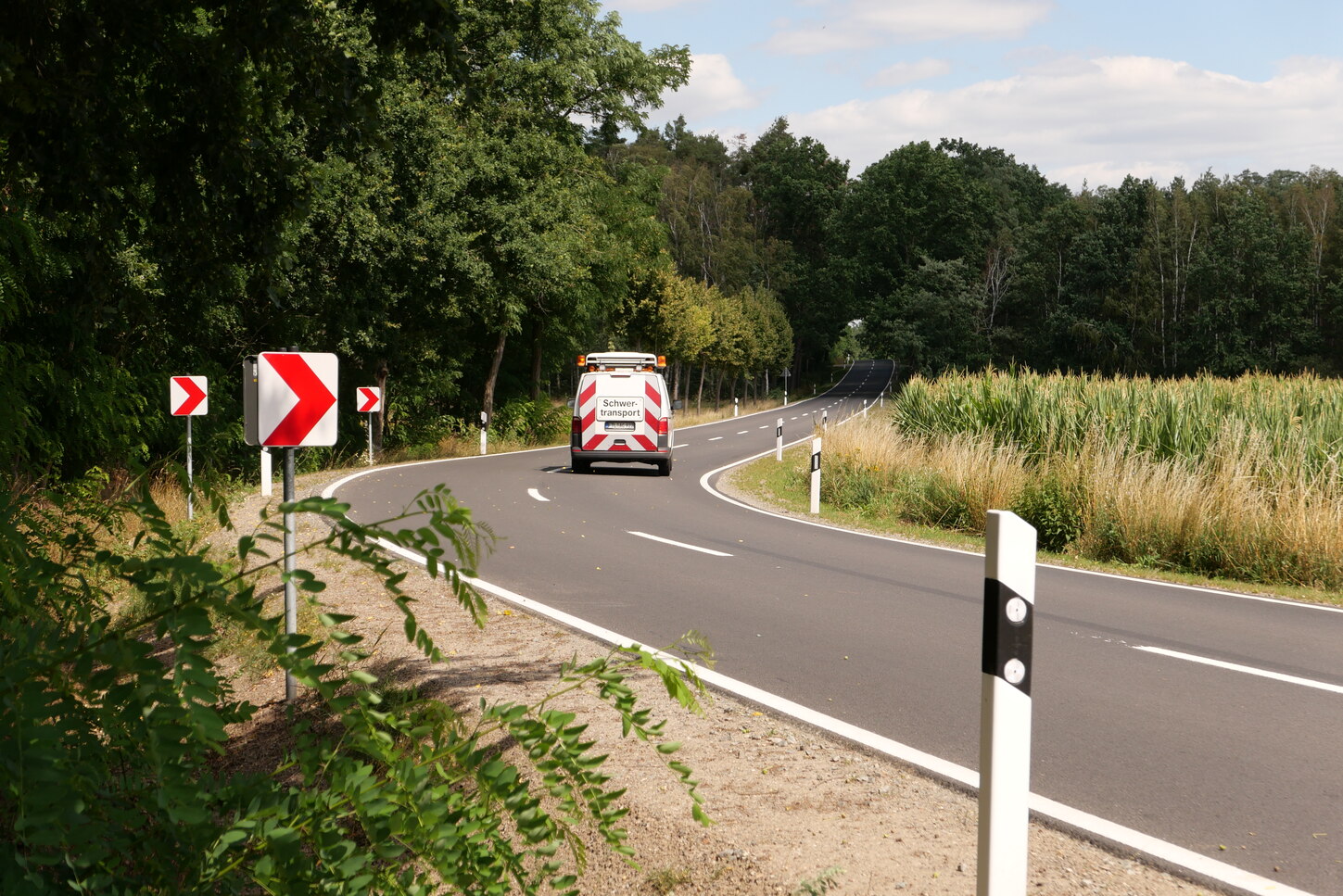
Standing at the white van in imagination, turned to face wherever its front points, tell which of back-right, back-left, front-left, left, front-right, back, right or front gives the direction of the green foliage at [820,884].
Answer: back

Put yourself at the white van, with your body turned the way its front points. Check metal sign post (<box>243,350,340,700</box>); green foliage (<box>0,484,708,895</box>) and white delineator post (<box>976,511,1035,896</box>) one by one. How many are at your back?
3

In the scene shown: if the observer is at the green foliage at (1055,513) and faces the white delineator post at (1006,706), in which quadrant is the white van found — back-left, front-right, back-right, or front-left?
back-right

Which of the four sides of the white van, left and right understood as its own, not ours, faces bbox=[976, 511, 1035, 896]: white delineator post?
back

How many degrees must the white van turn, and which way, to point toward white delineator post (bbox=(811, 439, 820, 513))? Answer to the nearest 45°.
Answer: approximately 135° to its right

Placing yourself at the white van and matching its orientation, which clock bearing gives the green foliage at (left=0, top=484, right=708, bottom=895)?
The green foliage is roughly at 6 o'clock from the white van.

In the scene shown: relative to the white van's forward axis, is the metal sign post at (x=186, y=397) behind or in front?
behind

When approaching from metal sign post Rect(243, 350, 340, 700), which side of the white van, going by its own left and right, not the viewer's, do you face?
back

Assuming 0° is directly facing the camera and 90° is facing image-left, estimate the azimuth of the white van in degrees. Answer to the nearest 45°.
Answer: approximately 180°
